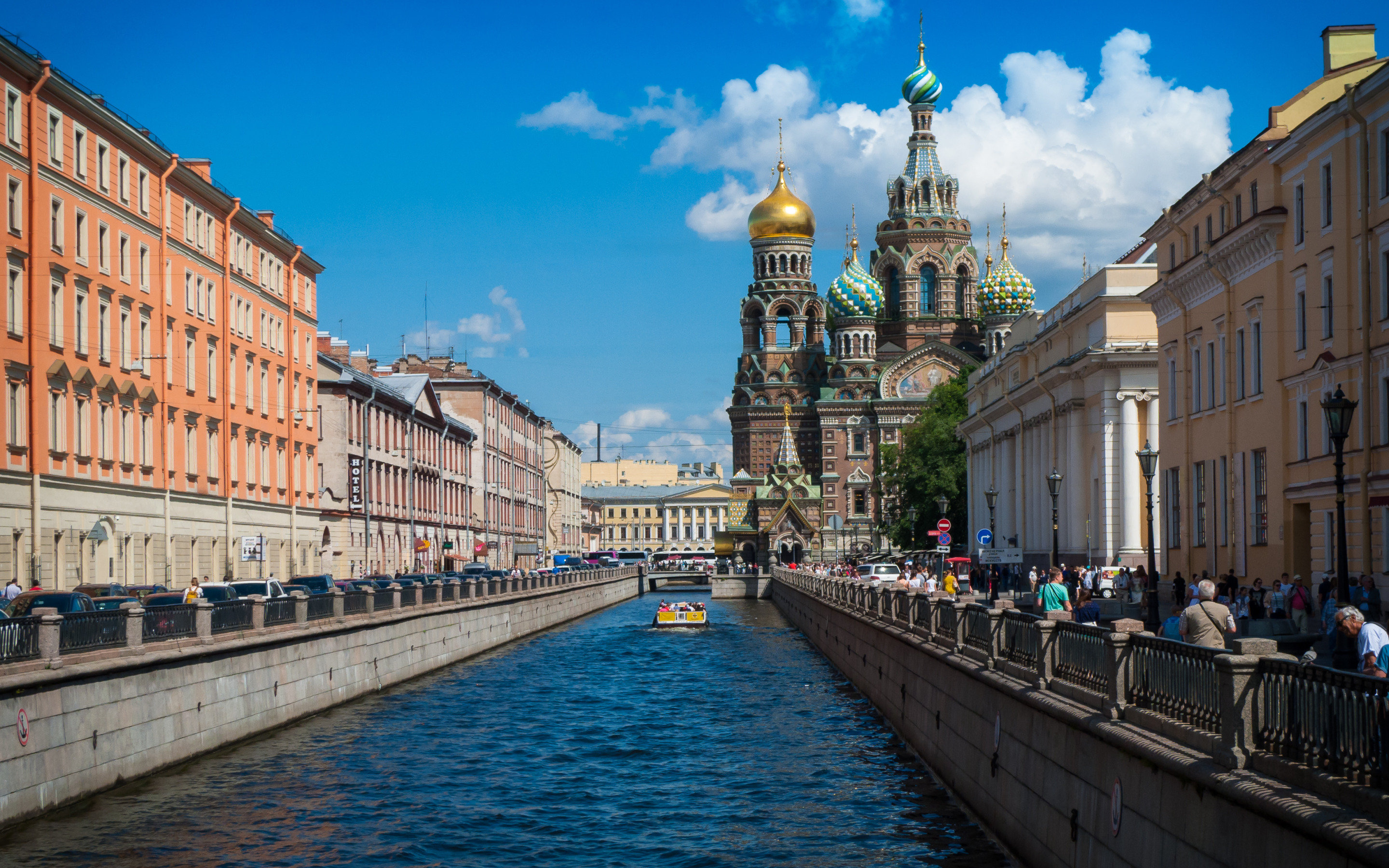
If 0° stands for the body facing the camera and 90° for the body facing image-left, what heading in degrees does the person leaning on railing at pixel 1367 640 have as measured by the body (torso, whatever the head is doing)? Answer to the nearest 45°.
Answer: approximately 90°

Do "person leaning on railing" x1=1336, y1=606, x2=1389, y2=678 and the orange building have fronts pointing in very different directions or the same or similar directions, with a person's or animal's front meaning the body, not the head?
very different directions

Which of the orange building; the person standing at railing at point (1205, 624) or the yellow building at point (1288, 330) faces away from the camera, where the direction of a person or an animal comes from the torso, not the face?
the person standing at railing

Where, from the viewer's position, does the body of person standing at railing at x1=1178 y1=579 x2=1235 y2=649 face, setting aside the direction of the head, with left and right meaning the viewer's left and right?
facing away from the viewer
